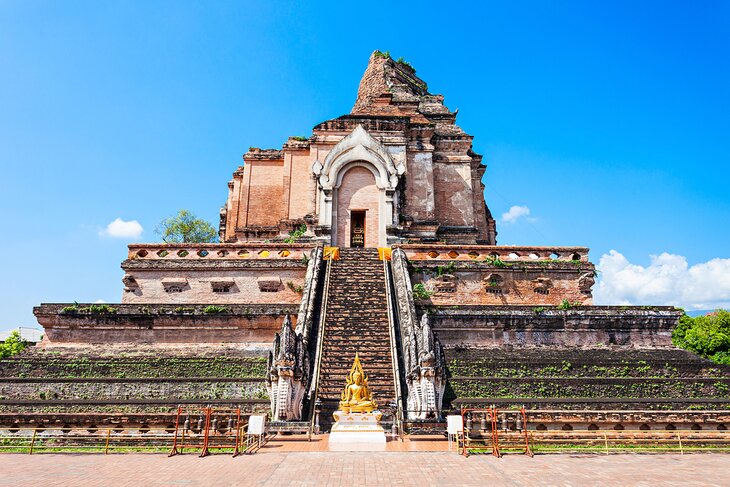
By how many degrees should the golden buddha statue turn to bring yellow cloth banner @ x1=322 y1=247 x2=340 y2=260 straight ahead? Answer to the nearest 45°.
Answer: approximately 180°

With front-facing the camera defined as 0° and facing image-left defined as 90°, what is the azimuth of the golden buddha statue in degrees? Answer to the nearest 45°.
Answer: approximately 0°

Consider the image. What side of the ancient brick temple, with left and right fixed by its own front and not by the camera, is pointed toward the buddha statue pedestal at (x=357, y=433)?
front

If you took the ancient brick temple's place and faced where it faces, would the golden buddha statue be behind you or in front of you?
in front

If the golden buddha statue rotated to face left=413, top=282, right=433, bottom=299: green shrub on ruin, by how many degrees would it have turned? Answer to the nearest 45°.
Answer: approximately 180°

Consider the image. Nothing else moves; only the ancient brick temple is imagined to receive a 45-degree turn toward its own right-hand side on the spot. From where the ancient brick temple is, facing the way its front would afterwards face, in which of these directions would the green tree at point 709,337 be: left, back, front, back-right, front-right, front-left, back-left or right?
back-left

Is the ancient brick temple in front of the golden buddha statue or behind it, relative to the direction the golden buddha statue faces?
behind

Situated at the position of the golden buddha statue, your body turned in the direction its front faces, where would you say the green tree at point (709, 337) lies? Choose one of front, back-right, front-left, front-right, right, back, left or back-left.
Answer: back-left
